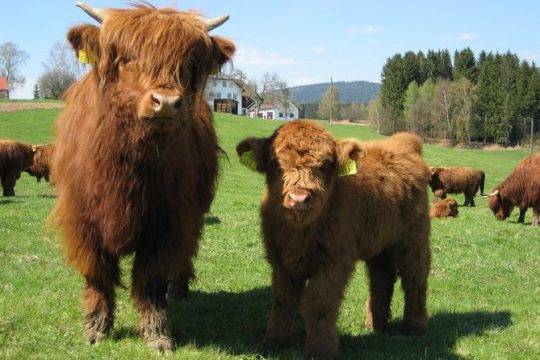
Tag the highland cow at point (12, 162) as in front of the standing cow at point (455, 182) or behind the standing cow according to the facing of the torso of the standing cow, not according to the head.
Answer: in front

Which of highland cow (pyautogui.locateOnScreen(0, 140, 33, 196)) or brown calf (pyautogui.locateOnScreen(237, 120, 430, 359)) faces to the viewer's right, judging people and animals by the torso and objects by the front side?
the highland cow

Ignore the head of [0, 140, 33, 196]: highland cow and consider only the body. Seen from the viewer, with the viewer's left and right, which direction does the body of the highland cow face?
facing to the right of the viewer

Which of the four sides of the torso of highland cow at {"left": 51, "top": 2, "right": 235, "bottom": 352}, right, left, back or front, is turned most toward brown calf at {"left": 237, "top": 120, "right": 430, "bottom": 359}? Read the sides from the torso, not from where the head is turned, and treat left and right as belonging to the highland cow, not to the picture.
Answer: left

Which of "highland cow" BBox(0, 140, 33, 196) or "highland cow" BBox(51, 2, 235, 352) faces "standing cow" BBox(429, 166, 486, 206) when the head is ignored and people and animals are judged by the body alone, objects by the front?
"highland cow" BBox(0, 140, 33, 196)

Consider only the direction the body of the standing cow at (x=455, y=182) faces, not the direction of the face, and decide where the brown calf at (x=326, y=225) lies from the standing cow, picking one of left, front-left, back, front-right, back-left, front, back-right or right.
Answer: left

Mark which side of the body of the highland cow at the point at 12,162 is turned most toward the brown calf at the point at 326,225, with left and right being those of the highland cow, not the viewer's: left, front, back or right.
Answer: right

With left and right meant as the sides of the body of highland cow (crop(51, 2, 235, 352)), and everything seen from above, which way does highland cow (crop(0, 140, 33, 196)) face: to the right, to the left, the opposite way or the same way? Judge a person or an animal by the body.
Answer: to the left

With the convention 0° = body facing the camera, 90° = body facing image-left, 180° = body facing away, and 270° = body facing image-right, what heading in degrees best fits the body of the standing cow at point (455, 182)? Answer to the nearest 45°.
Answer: approximately 90°

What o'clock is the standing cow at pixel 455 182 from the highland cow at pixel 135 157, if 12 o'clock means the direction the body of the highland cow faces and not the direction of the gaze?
The standing cow is roughly at 7 o'clock from the highland cow.
